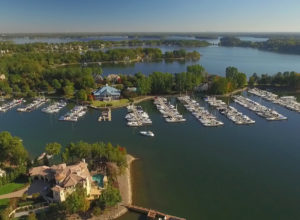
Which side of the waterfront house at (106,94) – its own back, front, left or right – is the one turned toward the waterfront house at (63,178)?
front

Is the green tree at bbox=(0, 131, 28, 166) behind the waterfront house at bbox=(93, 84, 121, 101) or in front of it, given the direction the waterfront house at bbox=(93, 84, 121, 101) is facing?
in front

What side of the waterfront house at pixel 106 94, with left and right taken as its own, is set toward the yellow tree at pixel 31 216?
front

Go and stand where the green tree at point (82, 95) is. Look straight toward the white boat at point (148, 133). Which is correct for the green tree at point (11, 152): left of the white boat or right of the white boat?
right

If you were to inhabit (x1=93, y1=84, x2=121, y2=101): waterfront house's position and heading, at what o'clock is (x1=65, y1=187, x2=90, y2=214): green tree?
The green tree is roughly at 12 o'clock from the waterfront house.

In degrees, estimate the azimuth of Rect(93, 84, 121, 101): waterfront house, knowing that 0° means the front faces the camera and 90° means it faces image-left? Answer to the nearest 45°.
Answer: approximately 0°

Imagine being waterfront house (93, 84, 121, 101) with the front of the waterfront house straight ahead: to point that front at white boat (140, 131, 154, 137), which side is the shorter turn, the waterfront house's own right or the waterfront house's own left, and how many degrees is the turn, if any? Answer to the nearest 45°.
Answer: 0° — it already faces it

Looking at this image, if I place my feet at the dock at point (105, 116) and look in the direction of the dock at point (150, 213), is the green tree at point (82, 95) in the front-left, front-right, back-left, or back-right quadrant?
back-right

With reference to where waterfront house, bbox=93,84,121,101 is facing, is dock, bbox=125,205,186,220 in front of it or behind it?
in front

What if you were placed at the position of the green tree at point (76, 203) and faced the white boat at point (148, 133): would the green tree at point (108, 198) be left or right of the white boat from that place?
right
